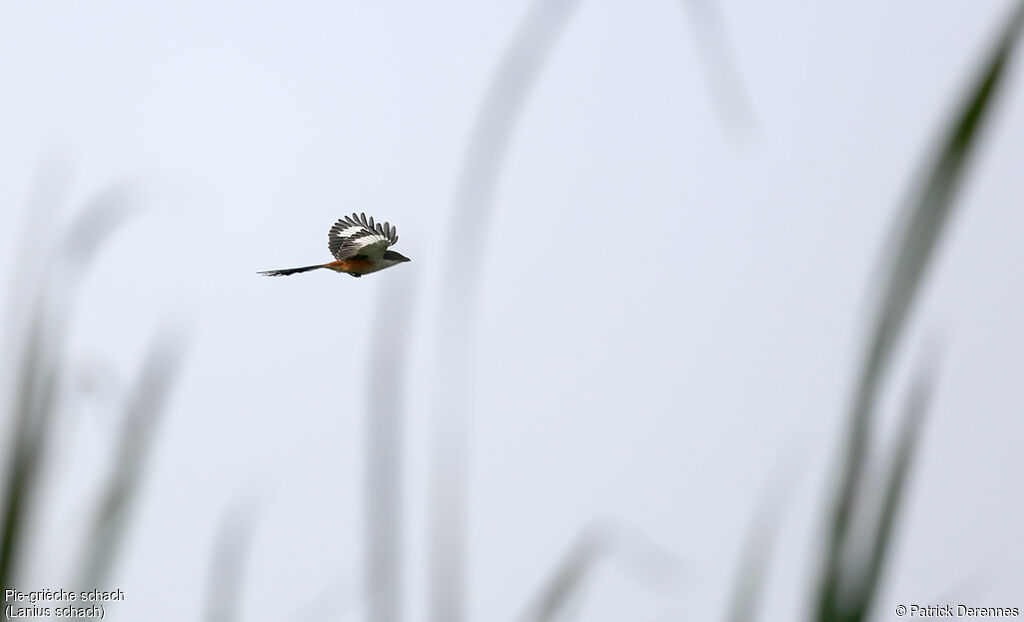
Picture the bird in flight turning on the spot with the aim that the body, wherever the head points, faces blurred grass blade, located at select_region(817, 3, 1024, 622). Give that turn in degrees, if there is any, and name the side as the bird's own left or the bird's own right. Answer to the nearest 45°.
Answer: approximately 90° to the bird's own right

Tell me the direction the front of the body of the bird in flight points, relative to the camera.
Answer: to the viewer's right
